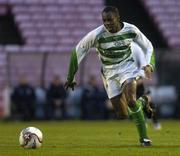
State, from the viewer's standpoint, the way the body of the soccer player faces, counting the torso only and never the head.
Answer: toward the camera

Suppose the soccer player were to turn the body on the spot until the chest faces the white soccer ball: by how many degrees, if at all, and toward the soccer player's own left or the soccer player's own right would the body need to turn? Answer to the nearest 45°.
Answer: approximately 45° to the soccer player's own right
